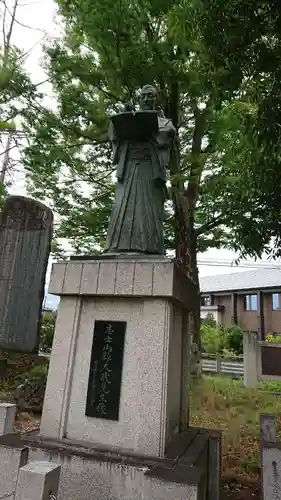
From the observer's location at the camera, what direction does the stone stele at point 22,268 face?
facing the viewer

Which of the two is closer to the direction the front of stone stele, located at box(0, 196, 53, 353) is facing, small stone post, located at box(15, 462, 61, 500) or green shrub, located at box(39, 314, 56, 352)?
the small stone post

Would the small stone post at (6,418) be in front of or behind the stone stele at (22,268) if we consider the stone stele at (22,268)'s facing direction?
in front

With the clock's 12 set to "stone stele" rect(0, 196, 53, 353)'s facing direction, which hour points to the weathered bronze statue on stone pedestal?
The weathered bronze statue on stone pedestal is roughly at 11 o'clock from the stone stele.

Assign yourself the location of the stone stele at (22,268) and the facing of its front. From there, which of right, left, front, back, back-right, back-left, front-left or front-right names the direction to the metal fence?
back-left

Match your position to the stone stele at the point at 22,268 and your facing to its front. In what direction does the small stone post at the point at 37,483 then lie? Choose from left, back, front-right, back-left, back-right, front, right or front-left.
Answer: front

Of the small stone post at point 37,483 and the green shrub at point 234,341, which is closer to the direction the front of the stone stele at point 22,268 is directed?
the small stone post

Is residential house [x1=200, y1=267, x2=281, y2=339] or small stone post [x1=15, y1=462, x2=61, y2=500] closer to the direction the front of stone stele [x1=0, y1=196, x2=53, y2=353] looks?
the small stone post

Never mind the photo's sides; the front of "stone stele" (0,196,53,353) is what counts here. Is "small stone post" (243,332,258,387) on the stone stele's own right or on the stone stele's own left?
on the stone stele's own left

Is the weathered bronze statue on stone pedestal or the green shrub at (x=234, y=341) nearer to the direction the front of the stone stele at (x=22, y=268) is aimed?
the weathered bronze statue on stone pedestal

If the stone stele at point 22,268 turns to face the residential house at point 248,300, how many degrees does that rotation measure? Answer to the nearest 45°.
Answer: approximately 135° to its left

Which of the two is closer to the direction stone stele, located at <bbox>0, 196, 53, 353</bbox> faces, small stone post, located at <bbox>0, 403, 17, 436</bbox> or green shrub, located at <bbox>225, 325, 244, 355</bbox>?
the small stone post
